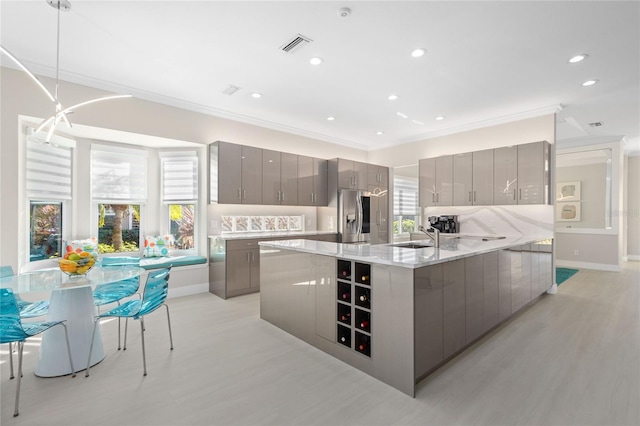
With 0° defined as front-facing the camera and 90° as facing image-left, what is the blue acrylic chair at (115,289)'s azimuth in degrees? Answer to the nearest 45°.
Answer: approximately 45°

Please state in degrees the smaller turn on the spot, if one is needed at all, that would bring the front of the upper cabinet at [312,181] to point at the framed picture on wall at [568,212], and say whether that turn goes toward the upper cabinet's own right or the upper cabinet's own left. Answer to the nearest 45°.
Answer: approximately 45° to the upper cabinet's own left

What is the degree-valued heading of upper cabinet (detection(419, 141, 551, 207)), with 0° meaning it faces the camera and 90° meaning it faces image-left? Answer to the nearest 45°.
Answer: approximately 45°

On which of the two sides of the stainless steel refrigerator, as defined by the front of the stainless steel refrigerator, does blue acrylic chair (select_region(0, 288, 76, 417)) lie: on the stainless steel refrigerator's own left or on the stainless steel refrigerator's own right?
on the stainless steel refrigerator's own right

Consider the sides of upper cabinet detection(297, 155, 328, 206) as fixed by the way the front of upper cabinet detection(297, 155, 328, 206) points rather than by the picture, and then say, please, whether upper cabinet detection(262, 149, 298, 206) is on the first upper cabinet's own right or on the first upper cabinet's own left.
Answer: on the first upper cabinet's own right

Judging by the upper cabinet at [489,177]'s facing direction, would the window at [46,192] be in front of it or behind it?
in front

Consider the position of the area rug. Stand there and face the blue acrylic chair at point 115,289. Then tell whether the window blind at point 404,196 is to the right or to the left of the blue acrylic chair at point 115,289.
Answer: right

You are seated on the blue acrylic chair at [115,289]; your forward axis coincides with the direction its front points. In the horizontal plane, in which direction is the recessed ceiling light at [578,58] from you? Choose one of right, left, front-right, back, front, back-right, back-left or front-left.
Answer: left

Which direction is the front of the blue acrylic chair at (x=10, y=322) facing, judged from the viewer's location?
facing away from the viewer and to the right of the viewer
